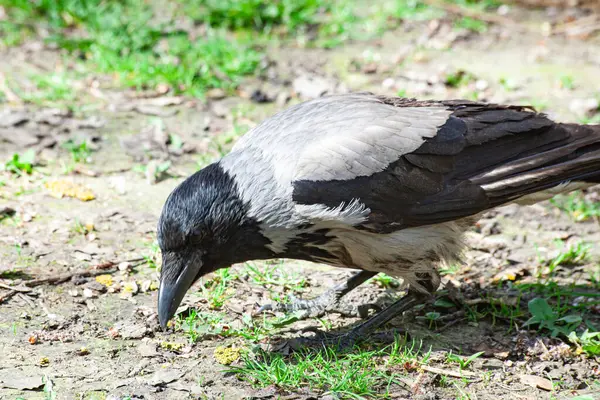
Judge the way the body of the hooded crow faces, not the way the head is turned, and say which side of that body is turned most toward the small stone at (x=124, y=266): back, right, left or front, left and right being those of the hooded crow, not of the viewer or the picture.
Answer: front

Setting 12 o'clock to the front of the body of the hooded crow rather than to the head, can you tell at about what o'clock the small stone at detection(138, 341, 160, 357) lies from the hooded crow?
The small stone is roughly at 11 o'clock from the hooded crow.

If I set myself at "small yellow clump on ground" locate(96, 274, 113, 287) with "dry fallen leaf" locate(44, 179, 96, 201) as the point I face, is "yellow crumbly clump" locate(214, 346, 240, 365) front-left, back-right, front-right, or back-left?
back-right

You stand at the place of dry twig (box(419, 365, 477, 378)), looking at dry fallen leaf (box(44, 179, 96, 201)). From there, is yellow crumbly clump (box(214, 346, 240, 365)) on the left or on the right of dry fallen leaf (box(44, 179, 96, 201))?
left

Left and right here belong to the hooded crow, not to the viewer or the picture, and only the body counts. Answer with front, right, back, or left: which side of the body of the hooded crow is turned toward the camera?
left

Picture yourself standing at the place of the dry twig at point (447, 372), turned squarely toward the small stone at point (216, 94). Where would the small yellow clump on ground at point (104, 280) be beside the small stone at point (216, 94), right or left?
left

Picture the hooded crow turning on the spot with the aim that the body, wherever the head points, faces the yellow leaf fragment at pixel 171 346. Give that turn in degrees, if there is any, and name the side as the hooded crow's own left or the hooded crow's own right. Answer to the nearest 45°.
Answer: approximately 45° to the hooded crow's own left

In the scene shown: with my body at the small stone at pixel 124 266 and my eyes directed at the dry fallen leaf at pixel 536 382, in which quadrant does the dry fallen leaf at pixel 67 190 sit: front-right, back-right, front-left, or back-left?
back-left

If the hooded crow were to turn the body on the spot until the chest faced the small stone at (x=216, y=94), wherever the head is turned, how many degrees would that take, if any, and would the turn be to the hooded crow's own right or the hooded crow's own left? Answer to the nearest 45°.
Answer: approximately 45° to the hooded crow's own right
